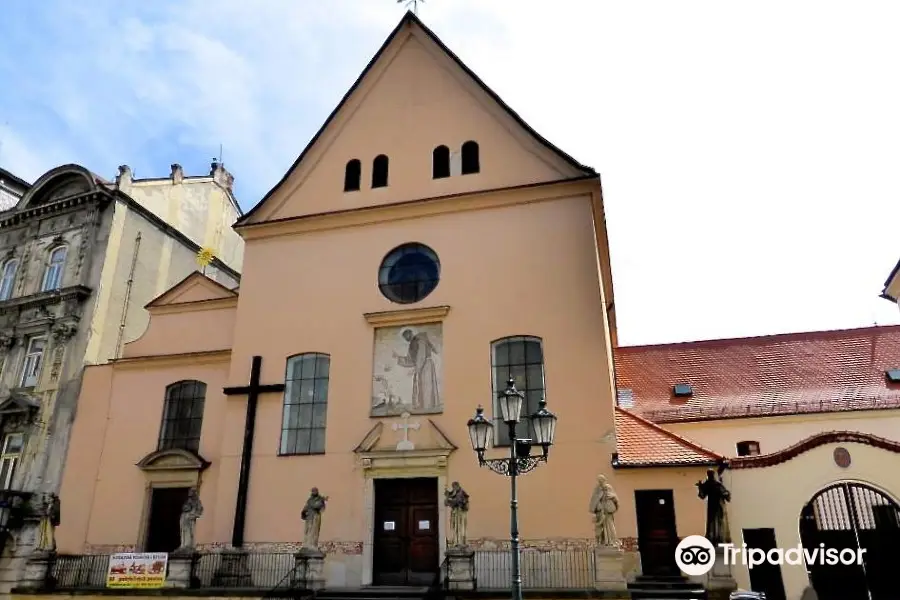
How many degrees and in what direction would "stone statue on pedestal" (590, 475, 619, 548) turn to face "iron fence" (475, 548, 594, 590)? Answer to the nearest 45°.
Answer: approximately 135° to its right

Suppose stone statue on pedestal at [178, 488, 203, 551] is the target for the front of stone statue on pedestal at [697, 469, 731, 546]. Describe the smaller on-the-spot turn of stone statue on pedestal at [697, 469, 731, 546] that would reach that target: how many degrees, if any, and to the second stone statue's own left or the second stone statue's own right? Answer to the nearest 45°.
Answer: approximately 90° to the second stone statue's own right

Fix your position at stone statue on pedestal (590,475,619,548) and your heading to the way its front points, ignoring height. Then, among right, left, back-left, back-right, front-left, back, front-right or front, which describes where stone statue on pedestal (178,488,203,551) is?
right

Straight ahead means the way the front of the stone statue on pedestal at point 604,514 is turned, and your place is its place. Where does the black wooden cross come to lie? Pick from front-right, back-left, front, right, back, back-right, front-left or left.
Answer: right

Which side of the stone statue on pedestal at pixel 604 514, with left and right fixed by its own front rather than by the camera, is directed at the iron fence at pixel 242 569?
right

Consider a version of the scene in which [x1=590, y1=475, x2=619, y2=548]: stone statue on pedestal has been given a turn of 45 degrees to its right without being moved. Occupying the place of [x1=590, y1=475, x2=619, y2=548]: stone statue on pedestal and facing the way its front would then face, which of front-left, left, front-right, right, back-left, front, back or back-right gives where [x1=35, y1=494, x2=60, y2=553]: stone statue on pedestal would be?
front-right

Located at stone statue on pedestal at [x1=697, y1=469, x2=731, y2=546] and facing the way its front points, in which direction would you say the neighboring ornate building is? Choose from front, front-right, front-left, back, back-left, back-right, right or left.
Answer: right

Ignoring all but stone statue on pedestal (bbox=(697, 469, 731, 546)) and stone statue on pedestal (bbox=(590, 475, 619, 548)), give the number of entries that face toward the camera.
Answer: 2

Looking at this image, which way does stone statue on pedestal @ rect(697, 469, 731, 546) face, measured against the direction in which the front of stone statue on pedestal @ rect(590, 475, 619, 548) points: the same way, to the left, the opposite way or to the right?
the same way

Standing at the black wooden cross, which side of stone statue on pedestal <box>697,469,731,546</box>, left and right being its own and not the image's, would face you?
right

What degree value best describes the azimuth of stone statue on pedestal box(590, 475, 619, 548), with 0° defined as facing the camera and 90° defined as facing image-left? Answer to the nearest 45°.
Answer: approximately 0°

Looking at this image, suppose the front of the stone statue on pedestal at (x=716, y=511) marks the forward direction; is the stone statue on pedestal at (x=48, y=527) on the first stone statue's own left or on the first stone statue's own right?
on the first stone statue's own right

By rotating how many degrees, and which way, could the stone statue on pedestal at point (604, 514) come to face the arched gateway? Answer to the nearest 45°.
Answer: approximately 135° to its left

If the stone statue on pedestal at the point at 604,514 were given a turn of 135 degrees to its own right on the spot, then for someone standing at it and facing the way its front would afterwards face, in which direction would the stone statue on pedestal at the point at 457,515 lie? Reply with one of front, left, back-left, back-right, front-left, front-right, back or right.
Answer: front-left

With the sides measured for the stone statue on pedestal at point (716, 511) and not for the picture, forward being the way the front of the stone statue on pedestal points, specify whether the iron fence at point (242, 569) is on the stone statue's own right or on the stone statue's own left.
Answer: on the stone statue's own right

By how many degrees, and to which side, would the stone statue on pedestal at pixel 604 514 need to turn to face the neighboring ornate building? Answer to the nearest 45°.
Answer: approximately 90° to its right

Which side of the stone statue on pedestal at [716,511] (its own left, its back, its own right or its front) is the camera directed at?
front
